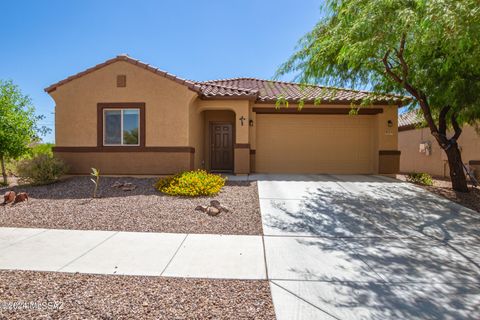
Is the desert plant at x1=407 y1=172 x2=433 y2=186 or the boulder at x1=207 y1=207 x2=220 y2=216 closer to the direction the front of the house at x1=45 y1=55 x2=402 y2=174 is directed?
the boulder

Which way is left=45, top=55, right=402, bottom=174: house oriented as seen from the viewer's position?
toward the camera

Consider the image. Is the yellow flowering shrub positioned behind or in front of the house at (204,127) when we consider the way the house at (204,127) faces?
in front

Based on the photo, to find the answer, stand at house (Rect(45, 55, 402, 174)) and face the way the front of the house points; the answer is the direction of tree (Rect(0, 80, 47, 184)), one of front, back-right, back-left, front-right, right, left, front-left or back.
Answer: right

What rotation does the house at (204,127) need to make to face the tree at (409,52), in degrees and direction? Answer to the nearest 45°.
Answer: approximately 45° to its left

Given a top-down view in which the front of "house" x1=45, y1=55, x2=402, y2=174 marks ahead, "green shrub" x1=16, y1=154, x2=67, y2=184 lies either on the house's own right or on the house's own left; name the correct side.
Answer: on the house's own right

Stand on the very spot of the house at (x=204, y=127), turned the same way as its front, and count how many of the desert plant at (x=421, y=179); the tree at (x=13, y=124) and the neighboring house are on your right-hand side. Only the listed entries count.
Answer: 1

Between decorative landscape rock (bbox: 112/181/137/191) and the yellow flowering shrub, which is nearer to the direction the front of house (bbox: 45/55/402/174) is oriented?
the yellow flowering shrub

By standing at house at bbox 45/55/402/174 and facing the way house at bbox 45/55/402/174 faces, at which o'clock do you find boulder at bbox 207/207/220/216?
The boulder is roughly at 12 o'clock from the house.

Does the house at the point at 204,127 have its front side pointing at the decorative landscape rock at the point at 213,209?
yes

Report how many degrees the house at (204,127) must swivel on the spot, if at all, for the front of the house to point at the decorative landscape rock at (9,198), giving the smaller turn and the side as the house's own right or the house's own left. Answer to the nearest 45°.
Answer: approximately 45° to the house's own right
